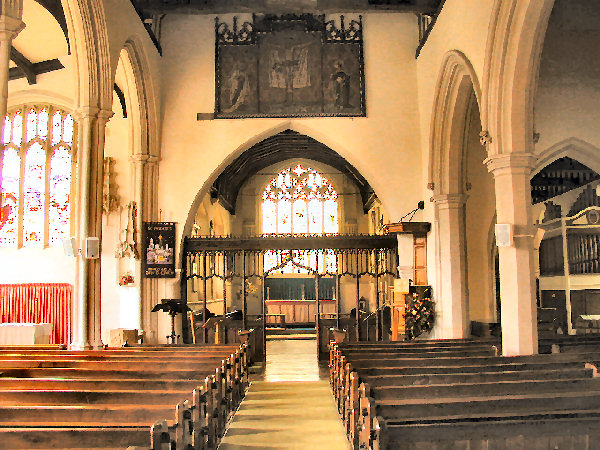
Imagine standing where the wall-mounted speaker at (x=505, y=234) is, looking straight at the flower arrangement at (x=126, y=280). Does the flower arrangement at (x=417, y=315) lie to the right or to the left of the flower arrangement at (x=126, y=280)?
right

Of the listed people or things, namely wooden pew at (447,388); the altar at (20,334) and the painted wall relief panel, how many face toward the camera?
2

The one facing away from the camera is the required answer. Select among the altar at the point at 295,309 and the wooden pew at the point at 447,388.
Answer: the wooden pew

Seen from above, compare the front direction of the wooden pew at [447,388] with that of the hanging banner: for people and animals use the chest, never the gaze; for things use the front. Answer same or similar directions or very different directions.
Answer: very different directions

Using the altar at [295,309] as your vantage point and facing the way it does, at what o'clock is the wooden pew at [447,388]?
The wooden pew is roughly at 12 o'clock from the altar.

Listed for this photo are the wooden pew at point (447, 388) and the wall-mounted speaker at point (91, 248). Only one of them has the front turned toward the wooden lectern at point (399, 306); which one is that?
the wooden pew

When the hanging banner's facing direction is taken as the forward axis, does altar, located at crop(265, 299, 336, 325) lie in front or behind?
behind

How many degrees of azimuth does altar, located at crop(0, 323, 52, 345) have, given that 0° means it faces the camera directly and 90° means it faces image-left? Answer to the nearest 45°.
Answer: approximately 0°

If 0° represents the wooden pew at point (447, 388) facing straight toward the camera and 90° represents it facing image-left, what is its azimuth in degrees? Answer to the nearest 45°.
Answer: approximately 180°
